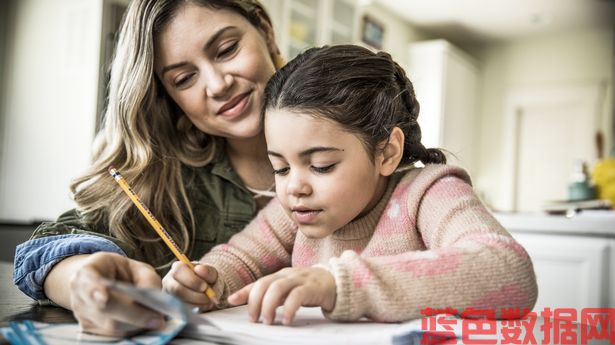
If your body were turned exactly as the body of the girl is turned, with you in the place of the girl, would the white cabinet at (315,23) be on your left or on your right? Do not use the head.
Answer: on your right

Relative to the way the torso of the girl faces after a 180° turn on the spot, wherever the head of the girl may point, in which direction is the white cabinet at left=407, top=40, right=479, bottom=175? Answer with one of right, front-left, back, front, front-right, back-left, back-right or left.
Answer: front-left

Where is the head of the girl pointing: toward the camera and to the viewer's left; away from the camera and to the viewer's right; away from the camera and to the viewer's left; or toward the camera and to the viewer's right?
toward the camera and to the viewer's left

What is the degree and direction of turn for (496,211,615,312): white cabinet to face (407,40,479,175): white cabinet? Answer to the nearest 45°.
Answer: approximately 180°

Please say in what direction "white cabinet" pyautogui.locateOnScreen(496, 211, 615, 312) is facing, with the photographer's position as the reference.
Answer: facing the viewer

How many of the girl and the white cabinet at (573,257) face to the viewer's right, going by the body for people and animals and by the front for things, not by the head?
0

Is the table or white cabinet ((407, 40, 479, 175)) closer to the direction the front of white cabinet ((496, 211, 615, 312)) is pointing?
the table

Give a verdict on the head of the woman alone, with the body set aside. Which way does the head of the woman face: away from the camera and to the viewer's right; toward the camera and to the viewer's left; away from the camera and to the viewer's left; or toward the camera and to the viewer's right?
toward the camera and to the viewer's right
